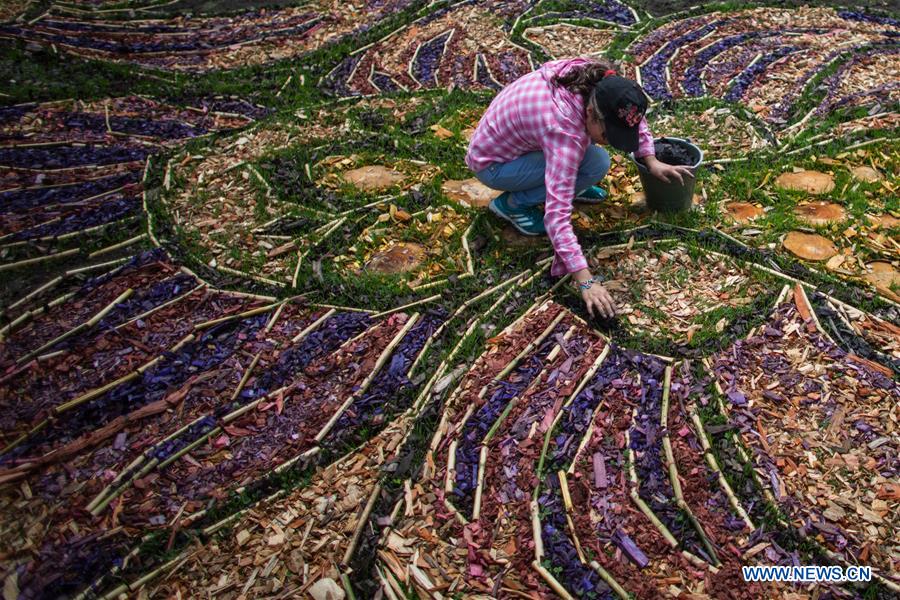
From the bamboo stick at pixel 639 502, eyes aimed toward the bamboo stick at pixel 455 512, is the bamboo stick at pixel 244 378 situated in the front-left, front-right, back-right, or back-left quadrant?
front-right

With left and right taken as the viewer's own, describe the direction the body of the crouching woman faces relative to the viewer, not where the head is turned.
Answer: facing the viewer and to the right of the viewer

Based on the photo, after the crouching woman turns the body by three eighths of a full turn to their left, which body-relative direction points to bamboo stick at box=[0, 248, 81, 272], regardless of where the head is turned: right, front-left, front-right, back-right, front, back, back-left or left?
left

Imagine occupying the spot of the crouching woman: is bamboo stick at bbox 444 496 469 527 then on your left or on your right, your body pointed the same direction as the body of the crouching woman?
on your right

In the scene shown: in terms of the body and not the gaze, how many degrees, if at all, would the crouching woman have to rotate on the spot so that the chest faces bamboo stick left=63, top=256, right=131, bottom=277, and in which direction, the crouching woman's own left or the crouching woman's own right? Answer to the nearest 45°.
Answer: approximately 135° to the crouching woman's own right

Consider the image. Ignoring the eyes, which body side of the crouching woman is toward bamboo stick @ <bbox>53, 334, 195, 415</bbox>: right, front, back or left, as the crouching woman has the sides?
right

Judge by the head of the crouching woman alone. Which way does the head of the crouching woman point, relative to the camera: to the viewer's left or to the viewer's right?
to the viewer's right

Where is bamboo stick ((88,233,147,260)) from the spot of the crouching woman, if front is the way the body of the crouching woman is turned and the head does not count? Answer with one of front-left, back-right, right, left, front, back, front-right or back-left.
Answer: back-right

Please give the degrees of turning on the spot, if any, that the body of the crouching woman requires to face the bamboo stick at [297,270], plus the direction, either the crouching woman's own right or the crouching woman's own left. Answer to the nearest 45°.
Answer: approximately 135° to the crouching woman's own right

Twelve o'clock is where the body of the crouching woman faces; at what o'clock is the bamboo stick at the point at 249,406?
The bamboo stick is roughly at 3 o'clock from the crouching woman.

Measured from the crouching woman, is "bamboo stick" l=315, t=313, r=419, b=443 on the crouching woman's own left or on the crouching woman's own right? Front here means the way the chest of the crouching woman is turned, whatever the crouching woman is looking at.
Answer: on the crouching woman's own right

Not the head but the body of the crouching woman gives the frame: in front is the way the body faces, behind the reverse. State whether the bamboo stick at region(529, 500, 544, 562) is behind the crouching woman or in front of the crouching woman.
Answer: in front

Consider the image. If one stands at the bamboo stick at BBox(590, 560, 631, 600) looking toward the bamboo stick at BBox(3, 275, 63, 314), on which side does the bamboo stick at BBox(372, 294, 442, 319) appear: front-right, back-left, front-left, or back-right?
front-right
